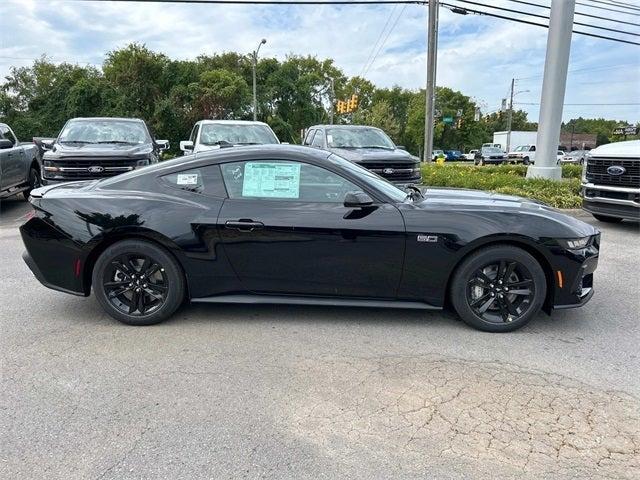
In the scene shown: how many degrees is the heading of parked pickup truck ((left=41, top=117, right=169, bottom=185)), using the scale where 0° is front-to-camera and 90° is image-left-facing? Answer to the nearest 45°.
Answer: approximately 0°

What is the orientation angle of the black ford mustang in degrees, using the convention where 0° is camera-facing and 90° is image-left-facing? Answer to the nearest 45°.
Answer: approximately 270°

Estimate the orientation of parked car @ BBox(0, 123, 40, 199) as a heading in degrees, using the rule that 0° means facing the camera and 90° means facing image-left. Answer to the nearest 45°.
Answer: approximately 45°

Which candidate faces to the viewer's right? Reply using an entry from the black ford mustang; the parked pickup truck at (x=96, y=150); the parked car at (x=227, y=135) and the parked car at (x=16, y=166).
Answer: the black ford mustang

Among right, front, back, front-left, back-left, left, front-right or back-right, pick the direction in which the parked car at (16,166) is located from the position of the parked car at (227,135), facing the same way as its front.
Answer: right

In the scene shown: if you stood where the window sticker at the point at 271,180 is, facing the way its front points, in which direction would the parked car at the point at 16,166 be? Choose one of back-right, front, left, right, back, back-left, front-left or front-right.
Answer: back-right

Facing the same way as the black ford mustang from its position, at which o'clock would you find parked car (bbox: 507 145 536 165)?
The parked car is roughly at 10 o'clock from the black ford mustang.

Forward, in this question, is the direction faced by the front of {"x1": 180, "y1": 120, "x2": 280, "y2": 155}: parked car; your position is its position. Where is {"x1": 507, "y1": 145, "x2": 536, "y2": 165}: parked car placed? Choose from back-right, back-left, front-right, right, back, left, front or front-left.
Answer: back-left

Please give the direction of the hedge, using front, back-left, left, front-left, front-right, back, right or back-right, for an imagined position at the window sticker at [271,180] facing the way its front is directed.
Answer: back-left

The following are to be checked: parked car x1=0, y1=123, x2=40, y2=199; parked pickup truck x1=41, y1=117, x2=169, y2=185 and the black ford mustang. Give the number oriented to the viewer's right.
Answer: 1

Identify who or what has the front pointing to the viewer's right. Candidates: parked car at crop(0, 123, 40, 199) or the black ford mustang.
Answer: the black ford mustang
